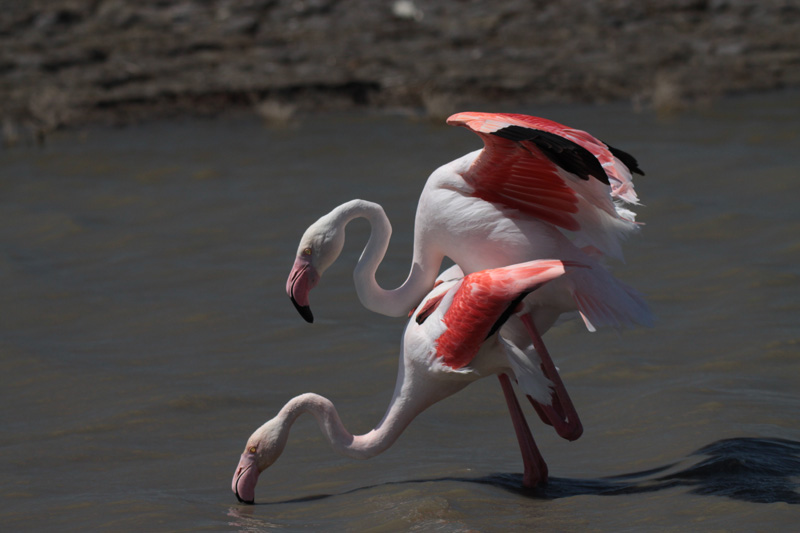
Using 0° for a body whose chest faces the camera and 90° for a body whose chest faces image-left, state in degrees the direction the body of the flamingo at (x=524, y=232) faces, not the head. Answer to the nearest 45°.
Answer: approximately 90°

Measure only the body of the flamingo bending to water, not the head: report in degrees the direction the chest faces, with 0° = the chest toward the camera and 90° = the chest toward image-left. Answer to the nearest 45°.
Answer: approximately 90°
